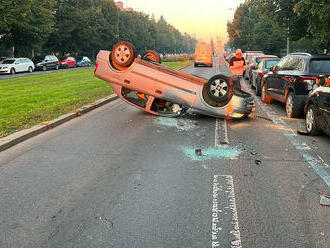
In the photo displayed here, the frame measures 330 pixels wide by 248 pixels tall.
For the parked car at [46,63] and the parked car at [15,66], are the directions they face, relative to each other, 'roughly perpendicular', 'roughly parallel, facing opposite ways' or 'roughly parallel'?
roughly parallel

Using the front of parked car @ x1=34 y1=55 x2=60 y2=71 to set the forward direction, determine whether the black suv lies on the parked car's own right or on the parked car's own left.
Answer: on the parked car's own left

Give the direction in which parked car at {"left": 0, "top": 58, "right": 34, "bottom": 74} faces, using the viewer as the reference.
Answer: facing the viewer and to the left of the viewer

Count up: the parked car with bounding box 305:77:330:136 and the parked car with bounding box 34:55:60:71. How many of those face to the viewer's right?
0

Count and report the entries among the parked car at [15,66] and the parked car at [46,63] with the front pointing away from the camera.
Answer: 0

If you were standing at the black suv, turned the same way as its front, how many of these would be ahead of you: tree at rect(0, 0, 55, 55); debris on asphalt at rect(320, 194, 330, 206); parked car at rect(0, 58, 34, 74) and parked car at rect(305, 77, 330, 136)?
2

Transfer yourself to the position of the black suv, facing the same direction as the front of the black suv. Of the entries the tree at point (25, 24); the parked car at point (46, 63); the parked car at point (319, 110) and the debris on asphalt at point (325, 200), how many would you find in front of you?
2
